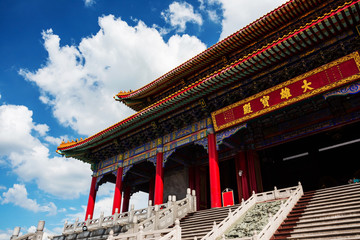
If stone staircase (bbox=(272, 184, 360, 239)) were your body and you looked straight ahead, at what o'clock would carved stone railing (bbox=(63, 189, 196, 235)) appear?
The carved stone railing is roughly at 2 o'clock from the stone staircase.

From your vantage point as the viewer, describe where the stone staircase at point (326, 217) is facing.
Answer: facing the viewer and to the left of the viewer

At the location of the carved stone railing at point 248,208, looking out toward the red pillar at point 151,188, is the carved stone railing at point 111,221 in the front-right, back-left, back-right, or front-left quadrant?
front-left

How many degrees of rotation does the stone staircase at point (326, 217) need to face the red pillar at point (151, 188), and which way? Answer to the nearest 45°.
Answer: approximately 90° to its right

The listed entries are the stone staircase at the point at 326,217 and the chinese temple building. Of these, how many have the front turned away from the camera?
0

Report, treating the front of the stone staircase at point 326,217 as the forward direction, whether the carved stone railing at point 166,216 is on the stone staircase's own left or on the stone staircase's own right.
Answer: on the stone staircase's own right

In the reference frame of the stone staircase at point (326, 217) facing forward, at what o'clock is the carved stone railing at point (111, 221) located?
The carved stone railing is roughly at 2 o'clock from the stone staircase.

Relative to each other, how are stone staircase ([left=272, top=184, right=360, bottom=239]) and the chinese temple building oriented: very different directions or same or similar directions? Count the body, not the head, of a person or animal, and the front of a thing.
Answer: same or similar directions

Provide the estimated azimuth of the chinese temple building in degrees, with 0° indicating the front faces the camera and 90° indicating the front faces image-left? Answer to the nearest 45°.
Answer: approximately 45°
